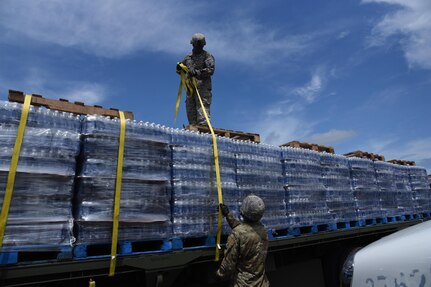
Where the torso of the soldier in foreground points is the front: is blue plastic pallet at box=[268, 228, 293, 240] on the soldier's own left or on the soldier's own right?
on the soldier's own right

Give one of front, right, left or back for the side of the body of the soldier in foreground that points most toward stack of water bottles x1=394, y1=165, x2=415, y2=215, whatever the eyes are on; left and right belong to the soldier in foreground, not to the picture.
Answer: right

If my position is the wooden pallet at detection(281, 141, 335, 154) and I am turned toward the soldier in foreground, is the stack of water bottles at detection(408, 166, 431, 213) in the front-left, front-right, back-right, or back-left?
back-left

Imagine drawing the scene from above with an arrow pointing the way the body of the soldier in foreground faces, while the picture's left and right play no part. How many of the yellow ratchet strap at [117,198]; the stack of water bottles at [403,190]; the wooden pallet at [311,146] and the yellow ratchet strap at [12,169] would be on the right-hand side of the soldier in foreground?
2

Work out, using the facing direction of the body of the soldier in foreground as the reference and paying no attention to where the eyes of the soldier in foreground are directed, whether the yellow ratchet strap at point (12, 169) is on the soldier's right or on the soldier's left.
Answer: on the soldier's left

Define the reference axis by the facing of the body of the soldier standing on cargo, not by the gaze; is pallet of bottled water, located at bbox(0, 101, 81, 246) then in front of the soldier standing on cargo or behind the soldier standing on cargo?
in front

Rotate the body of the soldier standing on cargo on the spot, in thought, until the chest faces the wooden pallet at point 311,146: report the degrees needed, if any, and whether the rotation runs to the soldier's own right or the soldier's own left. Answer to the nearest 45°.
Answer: approximately 90° to the soldier's own left

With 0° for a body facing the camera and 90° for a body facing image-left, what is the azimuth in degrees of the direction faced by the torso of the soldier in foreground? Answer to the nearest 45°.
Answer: approximately 135°

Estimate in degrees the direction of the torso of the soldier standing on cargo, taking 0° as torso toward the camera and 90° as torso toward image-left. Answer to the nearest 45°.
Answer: approximately 0°

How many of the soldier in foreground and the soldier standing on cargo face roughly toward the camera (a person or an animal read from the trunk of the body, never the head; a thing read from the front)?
1
